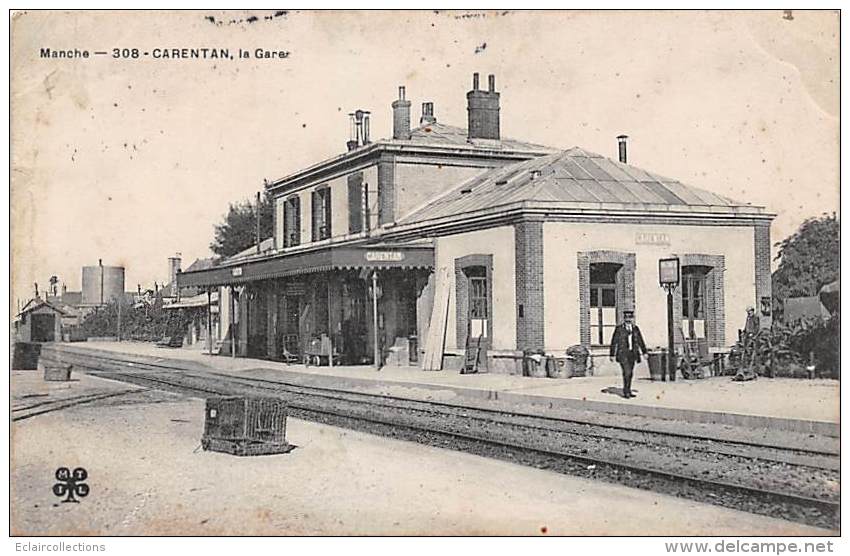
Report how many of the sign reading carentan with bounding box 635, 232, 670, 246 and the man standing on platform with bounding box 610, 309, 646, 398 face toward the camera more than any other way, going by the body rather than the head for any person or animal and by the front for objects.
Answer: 2

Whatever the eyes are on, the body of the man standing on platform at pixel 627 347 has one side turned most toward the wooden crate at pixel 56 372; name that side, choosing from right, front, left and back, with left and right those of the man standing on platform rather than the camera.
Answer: right

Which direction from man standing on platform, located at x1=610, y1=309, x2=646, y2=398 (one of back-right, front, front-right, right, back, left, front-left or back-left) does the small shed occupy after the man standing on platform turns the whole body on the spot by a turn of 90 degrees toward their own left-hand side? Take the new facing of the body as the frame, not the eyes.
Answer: back

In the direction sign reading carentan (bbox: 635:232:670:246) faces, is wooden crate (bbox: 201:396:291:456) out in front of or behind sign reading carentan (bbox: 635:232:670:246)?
in front

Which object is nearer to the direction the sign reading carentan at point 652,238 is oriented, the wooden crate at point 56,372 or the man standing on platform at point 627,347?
the man standing on platform

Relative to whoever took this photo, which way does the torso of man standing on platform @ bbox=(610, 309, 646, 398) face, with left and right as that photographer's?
facing the viewer

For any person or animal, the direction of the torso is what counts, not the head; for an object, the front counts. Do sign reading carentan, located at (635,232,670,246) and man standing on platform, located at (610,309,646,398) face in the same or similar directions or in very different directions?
same or similar directions

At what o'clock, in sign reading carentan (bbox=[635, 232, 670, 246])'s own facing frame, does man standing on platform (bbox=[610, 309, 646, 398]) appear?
The man standing on platform is roughly at 12 o'clock from the sign reading carentan.

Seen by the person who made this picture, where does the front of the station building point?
facing the viewer and to the left of the viewer

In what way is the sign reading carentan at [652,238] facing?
toward the camera

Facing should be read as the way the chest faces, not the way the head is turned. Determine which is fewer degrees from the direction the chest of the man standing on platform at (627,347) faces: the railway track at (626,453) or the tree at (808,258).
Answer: the railway track

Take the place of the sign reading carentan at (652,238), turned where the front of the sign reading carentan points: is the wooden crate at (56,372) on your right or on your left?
on your right

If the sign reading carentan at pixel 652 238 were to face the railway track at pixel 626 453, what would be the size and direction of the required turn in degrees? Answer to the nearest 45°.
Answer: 0° — it already faces it
